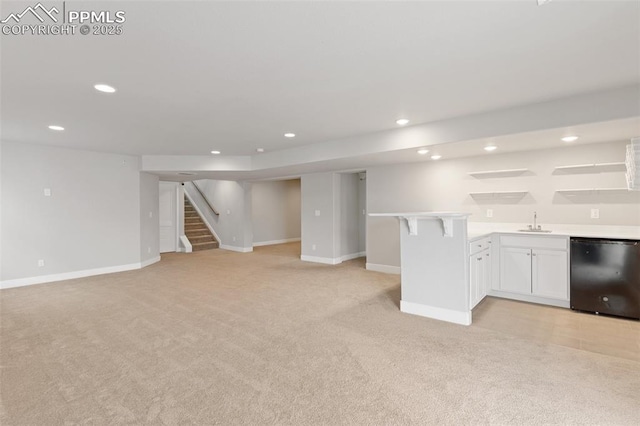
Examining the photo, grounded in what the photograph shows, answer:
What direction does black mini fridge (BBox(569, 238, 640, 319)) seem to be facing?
toward the camera

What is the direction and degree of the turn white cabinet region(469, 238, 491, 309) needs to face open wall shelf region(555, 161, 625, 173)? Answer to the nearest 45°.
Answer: approximately 45° to its left

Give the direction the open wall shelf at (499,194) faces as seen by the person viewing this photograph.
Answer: facing the viewer

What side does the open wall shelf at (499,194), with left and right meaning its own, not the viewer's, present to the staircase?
right

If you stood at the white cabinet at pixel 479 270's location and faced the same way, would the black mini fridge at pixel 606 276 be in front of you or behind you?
in front

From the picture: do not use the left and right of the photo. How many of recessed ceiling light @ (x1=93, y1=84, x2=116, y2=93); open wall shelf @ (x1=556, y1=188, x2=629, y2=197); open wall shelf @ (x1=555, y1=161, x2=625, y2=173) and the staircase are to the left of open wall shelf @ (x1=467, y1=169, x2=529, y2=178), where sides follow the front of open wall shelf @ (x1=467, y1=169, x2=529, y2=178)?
2

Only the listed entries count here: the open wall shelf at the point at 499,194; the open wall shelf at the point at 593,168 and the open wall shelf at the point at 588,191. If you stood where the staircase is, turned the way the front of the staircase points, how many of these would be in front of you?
3

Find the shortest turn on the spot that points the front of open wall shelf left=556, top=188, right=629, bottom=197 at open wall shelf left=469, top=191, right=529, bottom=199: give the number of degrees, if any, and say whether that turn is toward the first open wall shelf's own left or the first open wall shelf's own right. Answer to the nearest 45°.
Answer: approximately 90° to the first open wall shelf's own right

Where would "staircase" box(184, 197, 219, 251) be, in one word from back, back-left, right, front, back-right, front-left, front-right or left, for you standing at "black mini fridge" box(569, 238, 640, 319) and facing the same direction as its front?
right

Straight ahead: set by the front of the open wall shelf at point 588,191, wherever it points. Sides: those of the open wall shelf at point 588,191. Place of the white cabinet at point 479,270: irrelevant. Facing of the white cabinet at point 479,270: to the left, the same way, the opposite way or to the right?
to the left
